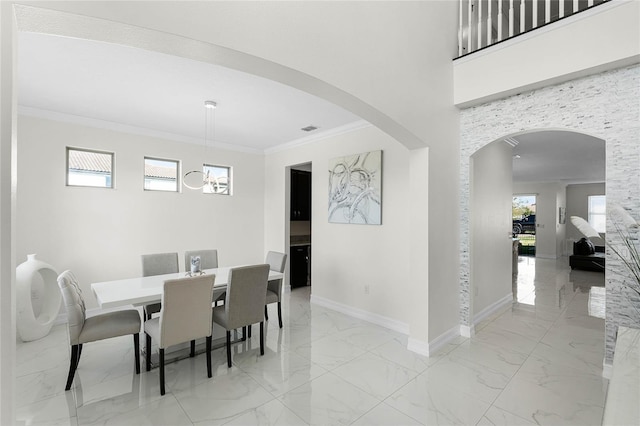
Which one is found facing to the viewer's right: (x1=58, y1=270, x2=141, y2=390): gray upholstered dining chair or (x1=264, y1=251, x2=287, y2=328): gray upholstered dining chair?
(x1=58, y1=270, x2=141, y2=390): gray upholstered dining chair

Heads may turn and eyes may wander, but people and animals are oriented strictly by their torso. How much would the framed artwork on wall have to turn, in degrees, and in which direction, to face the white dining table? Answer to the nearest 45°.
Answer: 0° — it already faces it

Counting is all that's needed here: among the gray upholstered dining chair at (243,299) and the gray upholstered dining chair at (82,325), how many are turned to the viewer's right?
1

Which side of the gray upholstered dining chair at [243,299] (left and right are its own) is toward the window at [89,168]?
front

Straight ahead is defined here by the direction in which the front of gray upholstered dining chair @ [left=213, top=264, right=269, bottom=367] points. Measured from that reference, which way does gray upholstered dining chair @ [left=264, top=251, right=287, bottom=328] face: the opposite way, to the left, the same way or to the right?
to the left

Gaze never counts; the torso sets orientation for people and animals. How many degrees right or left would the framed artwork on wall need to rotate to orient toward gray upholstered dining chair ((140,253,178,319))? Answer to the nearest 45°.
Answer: approximately 45° to its right

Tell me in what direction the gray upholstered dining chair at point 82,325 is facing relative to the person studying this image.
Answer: facing to the right of the viewer

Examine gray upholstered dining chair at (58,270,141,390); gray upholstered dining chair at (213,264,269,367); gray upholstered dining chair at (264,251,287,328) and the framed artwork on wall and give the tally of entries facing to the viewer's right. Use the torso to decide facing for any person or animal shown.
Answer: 1

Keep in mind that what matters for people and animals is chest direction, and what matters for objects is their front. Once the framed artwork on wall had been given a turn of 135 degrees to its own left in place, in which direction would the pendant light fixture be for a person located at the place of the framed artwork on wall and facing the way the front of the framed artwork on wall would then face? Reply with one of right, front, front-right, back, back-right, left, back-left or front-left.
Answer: back

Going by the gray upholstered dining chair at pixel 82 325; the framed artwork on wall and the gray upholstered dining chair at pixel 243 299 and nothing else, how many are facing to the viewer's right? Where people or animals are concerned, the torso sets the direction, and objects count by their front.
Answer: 1

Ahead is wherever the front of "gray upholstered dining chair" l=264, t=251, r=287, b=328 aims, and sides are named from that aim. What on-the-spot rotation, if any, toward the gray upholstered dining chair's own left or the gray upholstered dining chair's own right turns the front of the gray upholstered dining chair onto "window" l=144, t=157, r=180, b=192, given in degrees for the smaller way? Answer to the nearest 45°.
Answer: approximately 90° to the gray upholstered dining chair's own right

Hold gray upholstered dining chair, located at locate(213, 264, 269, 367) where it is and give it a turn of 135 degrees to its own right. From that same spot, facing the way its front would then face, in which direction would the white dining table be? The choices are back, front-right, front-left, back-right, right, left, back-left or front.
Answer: back

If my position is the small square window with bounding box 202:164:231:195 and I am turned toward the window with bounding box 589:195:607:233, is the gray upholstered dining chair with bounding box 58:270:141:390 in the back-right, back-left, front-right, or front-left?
back-right

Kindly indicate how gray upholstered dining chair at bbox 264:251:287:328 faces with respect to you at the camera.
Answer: facing the viewer and to the left of the viewer
